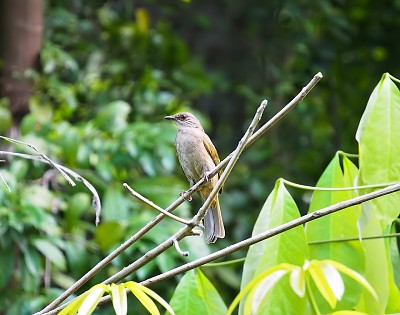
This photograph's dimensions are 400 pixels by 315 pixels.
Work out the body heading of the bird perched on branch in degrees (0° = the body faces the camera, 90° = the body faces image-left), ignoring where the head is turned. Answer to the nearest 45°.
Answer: approximately 45°

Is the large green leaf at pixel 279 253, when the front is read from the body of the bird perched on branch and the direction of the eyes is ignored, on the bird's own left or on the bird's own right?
on the bird's own left

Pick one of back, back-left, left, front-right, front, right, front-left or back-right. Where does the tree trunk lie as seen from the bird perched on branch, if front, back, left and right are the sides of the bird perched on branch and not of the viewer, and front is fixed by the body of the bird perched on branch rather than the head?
right

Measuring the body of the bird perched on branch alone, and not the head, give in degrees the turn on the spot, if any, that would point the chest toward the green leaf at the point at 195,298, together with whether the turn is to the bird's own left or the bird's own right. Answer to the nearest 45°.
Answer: approximately 45° to the bird's own left

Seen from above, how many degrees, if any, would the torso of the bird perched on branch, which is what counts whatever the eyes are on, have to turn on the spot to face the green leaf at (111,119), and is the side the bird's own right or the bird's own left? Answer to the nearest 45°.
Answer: approximately 90° to the bird's own right

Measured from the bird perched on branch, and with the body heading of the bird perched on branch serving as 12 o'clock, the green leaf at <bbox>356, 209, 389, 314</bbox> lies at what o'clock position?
The green leaf is roughly at 8 o'clock from the bird perched on branch.

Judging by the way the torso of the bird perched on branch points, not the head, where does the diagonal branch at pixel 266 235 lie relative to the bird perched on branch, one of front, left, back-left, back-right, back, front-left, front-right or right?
back-left

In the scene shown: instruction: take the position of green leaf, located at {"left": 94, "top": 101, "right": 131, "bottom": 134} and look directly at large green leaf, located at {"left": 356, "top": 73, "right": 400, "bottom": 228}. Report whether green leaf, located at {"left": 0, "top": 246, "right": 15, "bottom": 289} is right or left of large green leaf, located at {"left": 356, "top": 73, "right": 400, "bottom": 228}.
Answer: right

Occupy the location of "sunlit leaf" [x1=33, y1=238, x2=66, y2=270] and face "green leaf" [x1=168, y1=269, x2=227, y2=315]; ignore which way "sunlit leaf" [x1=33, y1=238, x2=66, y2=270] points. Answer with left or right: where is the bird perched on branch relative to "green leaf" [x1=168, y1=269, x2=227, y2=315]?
left
